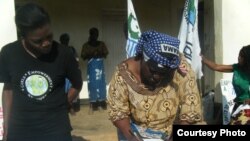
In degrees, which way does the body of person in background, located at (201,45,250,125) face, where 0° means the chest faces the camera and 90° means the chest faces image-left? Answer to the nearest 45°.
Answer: approximately 90°

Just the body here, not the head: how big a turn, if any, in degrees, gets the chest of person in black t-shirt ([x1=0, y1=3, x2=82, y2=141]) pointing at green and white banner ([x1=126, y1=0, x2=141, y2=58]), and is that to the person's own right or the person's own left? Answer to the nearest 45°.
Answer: approximately 135° to the person's own left

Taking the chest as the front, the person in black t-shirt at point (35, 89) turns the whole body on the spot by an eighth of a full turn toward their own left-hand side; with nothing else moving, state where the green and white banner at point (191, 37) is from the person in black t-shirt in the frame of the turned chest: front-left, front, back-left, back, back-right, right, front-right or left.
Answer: left

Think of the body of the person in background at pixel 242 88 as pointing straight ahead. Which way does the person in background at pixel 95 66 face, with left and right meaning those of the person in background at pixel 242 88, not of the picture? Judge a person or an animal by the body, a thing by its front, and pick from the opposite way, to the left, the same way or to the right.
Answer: to the left

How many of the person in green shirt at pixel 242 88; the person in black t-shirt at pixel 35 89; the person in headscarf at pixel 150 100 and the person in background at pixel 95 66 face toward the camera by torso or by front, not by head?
3

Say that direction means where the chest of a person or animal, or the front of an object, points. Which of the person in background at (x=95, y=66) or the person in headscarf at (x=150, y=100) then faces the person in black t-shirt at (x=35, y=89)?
the person in background at (x=95, y=66)
